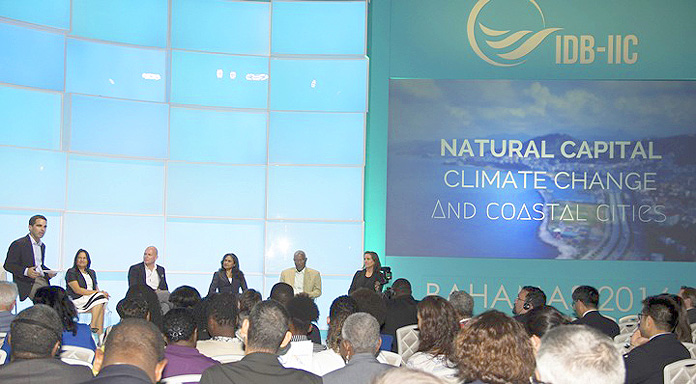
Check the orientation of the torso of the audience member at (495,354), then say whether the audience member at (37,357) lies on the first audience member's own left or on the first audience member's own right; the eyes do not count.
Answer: on the first audience member's own left

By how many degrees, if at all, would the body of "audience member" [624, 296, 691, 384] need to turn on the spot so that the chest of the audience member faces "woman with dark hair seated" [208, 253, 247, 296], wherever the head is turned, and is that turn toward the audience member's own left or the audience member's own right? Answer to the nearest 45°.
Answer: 0° — they already face them

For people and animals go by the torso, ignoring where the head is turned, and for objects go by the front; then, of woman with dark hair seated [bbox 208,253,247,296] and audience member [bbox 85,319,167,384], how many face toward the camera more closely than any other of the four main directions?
1

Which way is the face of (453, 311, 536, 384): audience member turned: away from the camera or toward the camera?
away from the camera

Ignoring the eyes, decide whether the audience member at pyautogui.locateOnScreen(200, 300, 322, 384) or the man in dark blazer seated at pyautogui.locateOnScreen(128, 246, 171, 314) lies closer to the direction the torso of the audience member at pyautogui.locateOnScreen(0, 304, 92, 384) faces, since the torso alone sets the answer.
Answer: the man in dark blazer seated

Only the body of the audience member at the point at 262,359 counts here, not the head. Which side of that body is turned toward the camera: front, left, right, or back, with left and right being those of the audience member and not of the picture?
back

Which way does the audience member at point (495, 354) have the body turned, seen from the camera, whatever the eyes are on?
away from the camera

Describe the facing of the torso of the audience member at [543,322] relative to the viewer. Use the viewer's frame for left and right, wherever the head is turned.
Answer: facing away from the viewer and to the left of the viewer

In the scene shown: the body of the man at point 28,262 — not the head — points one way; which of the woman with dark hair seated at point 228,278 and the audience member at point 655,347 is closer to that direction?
the audience member

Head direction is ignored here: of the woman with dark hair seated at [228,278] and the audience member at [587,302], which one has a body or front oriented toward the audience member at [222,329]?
the woman with dark hair seated

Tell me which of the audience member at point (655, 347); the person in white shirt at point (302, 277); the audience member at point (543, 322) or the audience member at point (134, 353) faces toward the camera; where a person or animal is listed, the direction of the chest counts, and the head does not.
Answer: the person in white shirt

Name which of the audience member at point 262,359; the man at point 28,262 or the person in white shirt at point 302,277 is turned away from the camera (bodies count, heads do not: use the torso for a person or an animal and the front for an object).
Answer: the audience member

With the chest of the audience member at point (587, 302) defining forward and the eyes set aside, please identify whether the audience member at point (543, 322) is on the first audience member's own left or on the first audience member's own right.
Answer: on the first audience member's own left

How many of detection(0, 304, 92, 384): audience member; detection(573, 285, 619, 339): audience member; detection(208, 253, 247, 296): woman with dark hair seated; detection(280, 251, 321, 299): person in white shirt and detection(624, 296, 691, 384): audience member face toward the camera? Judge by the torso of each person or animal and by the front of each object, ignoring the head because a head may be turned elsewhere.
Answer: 2
